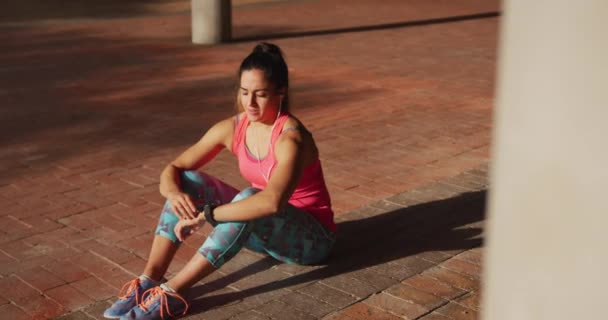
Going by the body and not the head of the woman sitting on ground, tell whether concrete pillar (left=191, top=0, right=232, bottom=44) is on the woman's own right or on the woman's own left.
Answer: on the woman's own right

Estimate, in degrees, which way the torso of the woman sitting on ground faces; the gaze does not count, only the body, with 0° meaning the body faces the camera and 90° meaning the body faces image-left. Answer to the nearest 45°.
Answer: approximately 45°
